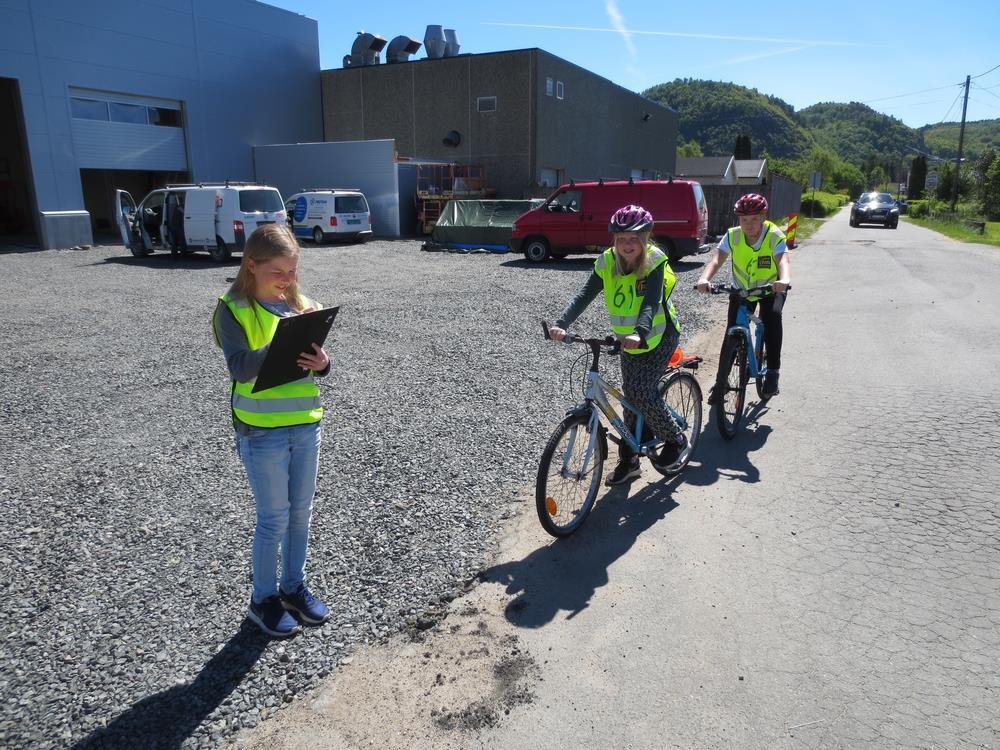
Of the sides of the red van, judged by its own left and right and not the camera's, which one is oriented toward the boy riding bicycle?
left

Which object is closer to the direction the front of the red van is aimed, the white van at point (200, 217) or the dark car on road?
the white van

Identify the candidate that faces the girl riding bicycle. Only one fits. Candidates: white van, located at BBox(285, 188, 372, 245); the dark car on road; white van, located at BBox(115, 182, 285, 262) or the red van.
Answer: the dark car on road

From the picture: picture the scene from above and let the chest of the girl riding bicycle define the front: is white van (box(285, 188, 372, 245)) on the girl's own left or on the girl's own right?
on the girl's own right

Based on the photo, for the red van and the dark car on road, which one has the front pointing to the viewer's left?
the red van

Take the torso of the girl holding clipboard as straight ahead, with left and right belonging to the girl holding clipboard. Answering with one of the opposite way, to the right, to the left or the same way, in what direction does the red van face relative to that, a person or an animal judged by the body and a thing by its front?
the opposite way

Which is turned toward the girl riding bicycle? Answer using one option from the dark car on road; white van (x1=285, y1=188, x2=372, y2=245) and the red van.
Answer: the dark car on road

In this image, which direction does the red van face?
to the viewer's left

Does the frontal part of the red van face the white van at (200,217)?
yes

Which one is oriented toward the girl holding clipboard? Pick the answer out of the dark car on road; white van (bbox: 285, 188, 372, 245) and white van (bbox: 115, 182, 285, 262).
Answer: the dark car on road

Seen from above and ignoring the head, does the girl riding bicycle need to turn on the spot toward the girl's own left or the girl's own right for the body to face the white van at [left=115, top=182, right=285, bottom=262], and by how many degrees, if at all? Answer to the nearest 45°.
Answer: approximately 90° to the girl's own right

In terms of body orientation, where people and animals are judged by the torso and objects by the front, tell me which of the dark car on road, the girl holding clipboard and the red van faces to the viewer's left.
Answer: the red van
